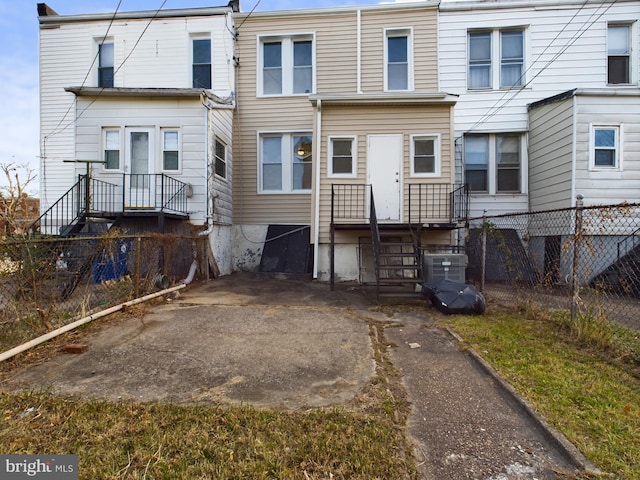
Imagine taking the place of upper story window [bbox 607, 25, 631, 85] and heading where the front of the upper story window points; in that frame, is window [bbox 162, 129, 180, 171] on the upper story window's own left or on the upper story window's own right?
on the upper story window's own right

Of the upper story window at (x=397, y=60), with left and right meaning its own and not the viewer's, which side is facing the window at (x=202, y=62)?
right

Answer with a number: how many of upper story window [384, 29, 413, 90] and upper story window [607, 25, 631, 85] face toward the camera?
2

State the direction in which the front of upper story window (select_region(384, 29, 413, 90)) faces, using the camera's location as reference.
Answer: facing the viewer

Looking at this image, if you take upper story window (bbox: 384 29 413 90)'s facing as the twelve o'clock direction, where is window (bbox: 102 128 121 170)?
The window is roughly at 2 o'clock from the upper story window.

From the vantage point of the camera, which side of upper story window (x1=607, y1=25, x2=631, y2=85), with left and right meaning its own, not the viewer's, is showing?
front

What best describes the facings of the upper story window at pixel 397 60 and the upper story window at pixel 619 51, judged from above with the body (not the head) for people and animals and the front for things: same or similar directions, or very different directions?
same or similar directions
